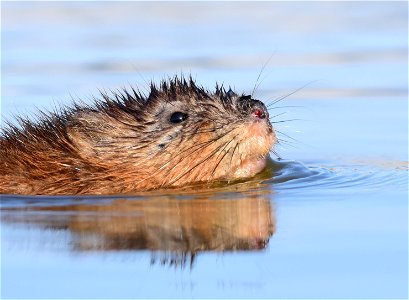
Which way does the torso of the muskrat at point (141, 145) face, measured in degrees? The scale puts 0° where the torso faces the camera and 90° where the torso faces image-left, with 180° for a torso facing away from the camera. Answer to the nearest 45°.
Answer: approximately 270°
